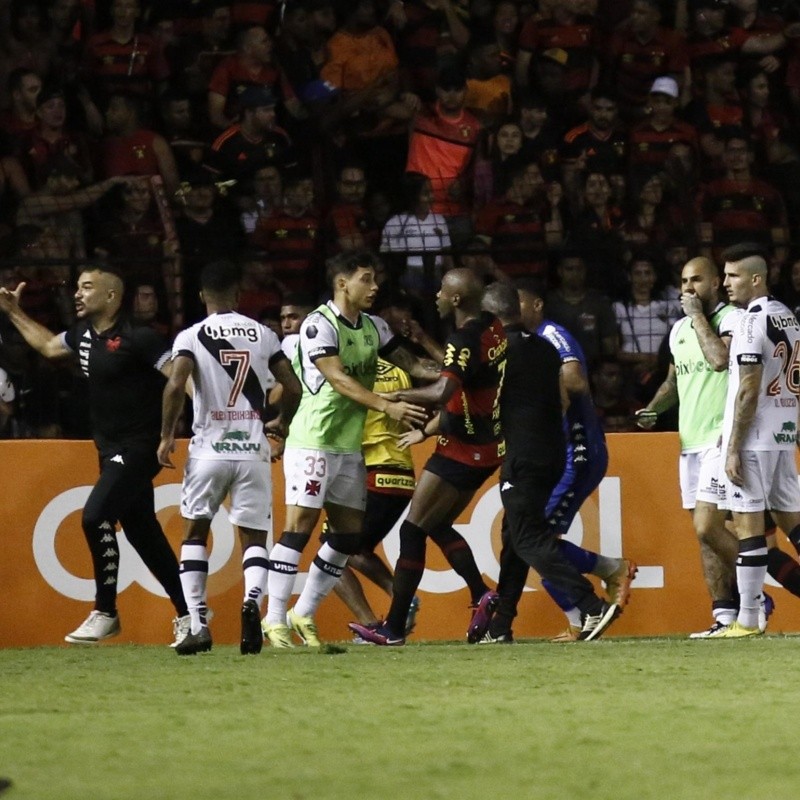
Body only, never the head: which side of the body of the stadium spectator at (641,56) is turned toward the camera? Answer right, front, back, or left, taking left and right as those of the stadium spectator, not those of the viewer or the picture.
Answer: front

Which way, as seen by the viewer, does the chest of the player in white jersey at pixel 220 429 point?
away from the camera

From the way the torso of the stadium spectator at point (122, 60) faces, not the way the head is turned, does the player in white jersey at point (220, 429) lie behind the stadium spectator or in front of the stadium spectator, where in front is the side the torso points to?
in front

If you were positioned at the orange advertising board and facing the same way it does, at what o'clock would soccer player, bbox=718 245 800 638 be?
The soccer player is roughly at 10 o'clock from the orange advertising board.

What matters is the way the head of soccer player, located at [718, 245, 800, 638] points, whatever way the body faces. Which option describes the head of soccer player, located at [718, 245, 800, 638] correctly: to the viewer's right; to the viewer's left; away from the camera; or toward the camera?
to the viewer's left

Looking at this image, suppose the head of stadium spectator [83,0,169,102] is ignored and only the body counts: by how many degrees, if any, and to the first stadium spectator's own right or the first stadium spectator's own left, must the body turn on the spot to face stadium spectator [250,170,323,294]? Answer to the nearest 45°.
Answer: approximately 45° to the first stadium spectator's own left

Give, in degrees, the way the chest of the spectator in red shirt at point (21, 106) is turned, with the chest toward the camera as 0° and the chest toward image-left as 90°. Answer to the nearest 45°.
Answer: approximately 315°

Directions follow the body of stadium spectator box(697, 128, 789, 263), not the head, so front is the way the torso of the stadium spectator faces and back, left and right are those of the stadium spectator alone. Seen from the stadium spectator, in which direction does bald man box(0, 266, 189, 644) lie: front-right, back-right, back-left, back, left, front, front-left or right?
front-right

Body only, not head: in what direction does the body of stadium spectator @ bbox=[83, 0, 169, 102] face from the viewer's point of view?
toward the camera

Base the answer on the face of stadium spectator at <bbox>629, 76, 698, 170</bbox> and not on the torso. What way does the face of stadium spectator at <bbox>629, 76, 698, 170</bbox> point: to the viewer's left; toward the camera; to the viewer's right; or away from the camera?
toward the camera

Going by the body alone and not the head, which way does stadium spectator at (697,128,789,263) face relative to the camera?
toward the camera

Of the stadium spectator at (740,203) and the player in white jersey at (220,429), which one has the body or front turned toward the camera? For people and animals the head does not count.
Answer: the stadium spectator

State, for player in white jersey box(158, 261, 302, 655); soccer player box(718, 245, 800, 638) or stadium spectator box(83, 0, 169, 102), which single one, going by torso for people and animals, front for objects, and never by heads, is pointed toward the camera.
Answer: the stadium spectator
